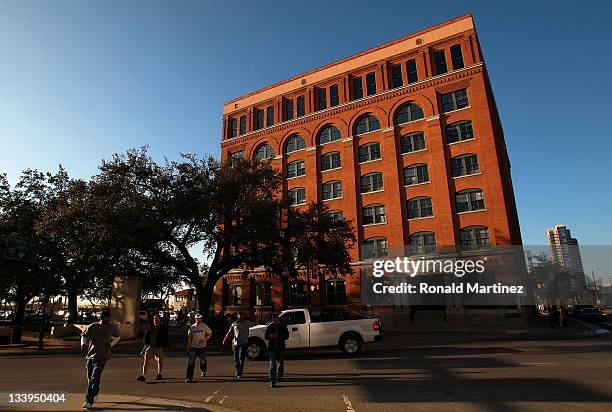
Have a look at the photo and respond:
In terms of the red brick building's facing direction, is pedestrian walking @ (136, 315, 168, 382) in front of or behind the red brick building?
in front

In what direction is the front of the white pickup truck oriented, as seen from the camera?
facing to the left of the viewer

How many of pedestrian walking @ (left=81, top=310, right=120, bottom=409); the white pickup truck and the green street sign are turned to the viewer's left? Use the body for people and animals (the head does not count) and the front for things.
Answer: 1

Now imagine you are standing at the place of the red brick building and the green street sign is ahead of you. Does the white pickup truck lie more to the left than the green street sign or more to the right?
left

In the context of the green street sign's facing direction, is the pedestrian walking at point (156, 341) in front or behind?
in front

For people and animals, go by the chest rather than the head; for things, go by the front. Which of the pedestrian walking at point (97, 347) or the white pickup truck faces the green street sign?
the white pickup truck

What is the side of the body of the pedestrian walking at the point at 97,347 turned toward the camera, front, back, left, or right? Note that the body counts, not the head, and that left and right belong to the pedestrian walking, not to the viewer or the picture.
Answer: back

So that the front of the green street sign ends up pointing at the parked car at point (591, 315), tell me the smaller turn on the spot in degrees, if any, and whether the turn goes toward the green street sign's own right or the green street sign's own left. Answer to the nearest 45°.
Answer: approximately 90° to the green street sign's own left

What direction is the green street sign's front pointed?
toward the camera
